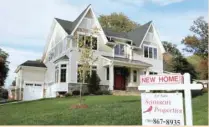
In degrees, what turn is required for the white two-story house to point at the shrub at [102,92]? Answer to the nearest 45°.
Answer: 0° — it already faces it

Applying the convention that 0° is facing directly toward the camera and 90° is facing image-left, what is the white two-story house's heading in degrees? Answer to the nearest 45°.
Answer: approximately 315°

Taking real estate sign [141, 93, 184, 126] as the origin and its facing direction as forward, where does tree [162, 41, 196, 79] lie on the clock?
The tree is roughly at 6 o'clock from the real estate sign.

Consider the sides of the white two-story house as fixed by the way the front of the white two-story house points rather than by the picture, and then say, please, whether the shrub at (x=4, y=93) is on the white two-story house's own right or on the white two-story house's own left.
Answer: on the white two-story house's own right
